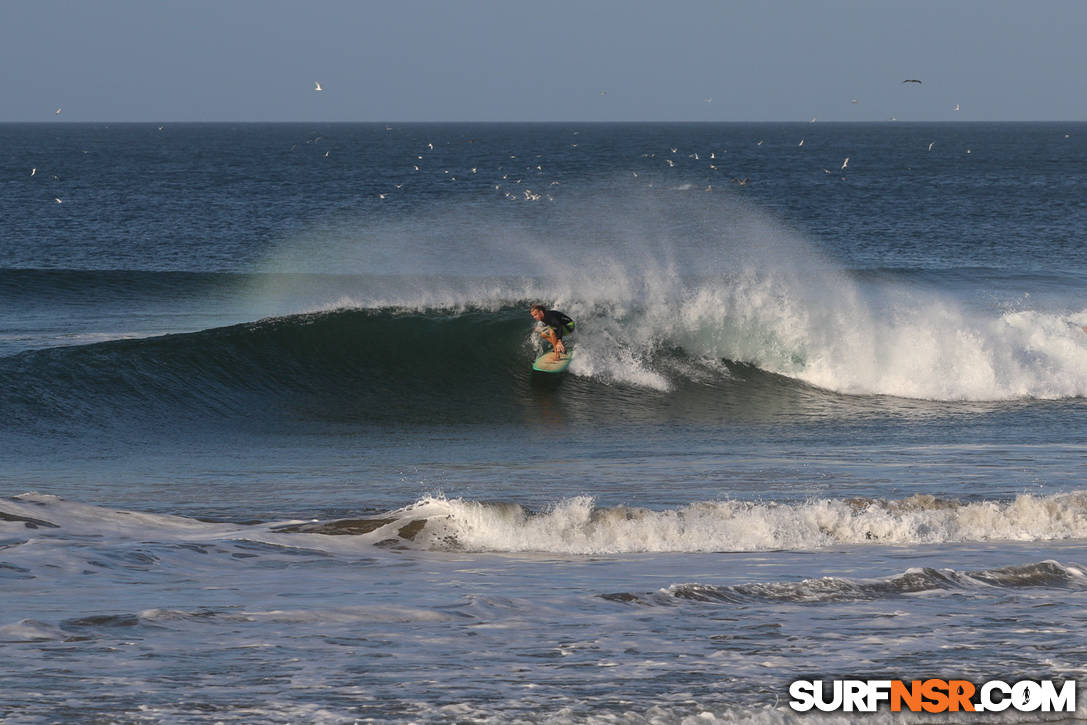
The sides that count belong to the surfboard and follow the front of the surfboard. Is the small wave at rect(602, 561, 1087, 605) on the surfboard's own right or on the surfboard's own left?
on the surfboard's own left

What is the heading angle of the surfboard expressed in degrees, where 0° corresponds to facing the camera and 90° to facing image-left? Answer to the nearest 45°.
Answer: approximately 45°

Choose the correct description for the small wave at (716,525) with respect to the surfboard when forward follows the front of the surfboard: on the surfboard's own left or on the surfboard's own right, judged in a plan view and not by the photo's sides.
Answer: on the surfboard's own left
